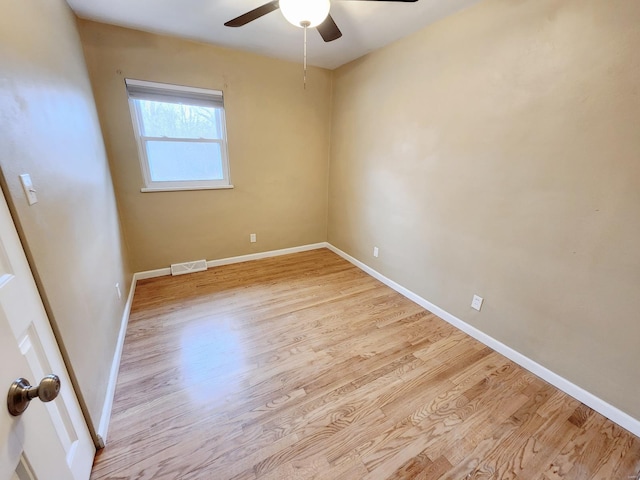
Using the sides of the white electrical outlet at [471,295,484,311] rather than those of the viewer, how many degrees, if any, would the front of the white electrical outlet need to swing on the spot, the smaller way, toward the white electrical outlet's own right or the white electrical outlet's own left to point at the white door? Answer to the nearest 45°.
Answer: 0° — it already faces it

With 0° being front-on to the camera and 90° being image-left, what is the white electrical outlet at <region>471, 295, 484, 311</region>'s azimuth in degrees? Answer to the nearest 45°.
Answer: approximately 45°

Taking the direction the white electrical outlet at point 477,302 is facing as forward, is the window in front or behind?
in front
